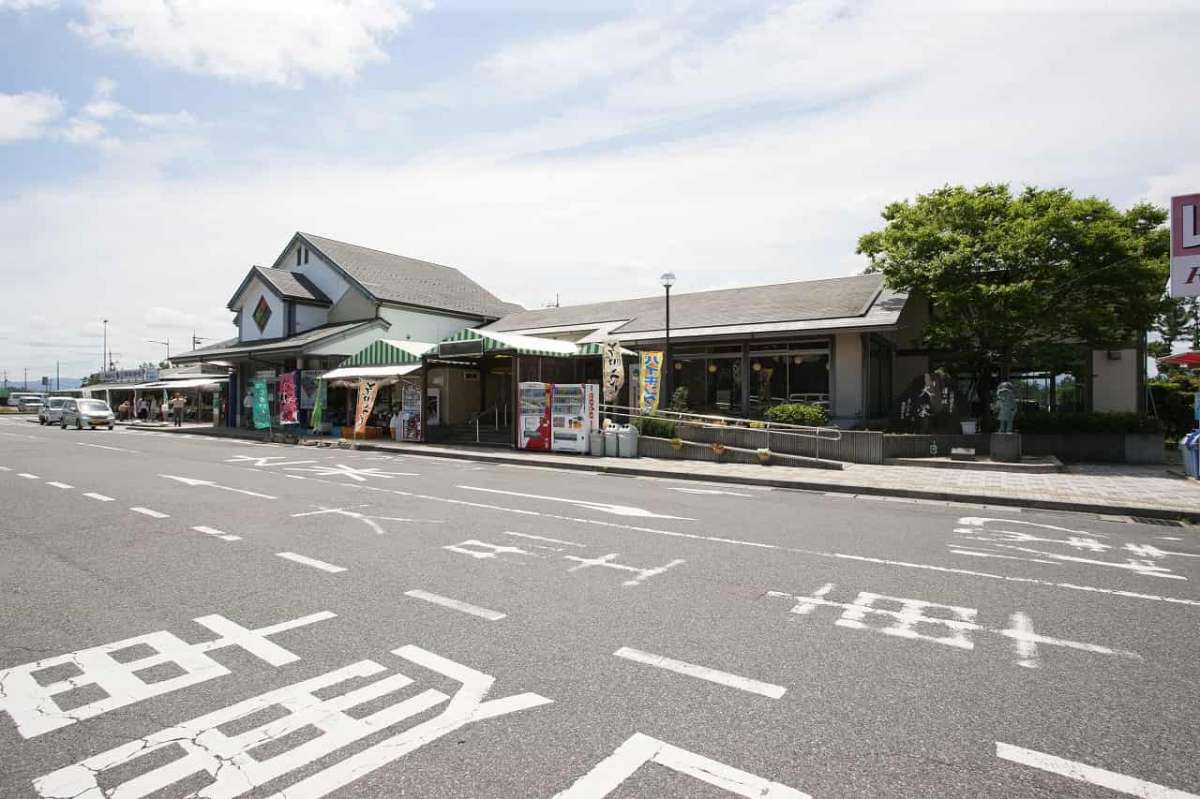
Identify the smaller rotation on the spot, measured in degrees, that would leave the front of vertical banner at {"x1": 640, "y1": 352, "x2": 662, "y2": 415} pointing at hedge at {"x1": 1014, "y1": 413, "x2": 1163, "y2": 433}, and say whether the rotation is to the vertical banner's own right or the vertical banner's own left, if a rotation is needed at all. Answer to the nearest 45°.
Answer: approximately 90° to the vertical banner's own left

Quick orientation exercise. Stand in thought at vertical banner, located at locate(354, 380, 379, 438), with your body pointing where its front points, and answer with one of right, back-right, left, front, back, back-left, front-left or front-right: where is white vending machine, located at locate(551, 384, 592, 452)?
front-left

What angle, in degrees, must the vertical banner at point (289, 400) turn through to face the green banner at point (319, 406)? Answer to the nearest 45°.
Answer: approximately 45° to its left

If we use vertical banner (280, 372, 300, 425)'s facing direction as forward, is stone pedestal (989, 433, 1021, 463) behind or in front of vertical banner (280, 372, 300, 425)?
in front

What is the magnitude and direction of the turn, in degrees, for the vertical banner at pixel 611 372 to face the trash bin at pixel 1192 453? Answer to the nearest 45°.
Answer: approximately 45° to its left

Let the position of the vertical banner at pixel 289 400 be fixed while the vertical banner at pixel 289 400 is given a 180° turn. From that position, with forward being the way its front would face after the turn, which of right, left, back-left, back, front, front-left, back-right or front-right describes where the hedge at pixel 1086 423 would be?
back-right

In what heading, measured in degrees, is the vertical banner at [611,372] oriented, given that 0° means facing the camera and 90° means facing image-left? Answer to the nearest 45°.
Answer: approximately 0°

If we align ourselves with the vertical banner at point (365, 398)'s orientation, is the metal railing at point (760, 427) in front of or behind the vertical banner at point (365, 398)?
in front

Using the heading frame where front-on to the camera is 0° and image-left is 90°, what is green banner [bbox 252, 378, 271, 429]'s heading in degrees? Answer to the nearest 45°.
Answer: approximately 0°
